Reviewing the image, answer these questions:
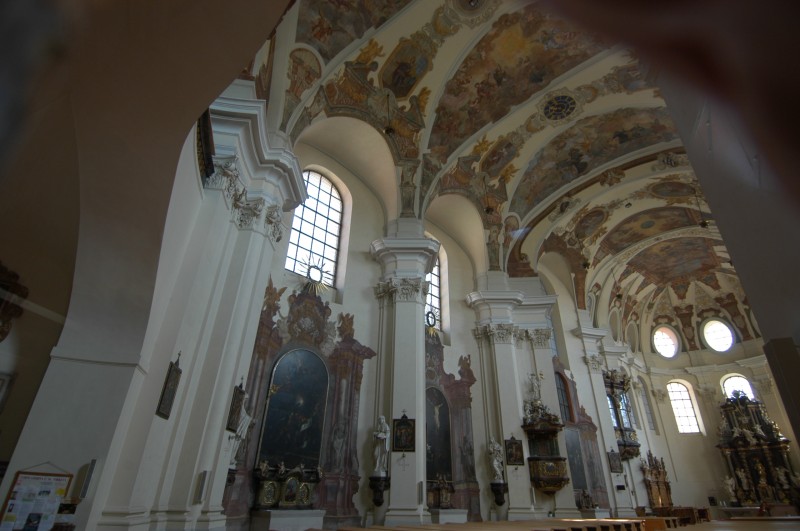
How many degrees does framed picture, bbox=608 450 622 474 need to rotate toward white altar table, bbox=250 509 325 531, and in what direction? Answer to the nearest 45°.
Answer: approximately 90° to its right

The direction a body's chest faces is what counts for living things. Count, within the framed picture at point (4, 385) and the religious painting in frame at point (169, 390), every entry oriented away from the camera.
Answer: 0

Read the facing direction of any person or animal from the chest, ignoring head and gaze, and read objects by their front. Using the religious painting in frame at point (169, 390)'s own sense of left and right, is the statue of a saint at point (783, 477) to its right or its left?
on its left

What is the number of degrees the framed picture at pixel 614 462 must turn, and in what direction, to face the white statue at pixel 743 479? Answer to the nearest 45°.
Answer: approximately 90° to its left

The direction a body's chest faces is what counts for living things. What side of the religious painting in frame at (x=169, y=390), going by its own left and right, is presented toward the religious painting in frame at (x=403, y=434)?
left

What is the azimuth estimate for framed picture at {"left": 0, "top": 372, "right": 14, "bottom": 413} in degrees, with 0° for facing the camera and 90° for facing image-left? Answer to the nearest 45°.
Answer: approximately 315°

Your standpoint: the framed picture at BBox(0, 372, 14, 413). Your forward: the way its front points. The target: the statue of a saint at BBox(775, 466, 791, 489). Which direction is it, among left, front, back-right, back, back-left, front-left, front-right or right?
front-left

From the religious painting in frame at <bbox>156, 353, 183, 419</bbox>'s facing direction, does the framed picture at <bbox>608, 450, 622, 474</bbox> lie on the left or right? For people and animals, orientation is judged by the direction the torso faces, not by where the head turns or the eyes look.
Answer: on its left

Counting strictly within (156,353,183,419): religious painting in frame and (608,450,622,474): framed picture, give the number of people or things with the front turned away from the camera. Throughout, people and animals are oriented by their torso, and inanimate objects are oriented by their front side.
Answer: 0

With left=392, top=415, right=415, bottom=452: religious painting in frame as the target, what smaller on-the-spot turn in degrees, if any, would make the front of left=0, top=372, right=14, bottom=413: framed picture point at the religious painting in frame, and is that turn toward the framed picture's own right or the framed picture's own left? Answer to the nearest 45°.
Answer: approximately 45° to the framed picture's own left

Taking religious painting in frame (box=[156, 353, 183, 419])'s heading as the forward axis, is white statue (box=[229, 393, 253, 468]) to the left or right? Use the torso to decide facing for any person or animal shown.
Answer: on its left

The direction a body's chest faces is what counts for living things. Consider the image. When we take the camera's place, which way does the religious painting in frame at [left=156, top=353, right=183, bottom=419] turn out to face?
facing the viewer and to the right of the viewer

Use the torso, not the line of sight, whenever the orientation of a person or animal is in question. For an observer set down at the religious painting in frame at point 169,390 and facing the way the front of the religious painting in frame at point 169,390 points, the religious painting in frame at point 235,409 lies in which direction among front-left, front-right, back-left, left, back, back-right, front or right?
left

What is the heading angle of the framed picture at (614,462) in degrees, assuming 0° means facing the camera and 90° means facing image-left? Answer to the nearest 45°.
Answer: approximately 315°
